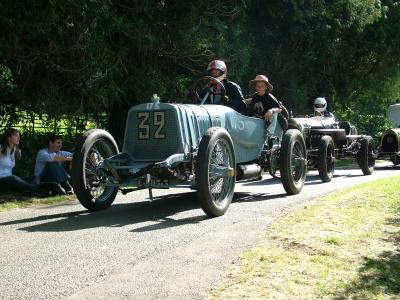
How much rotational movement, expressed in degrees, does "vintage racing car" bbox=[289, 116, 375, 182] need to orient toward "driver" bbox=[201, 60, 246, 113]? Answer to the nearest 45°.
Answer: approximately 45° to its left

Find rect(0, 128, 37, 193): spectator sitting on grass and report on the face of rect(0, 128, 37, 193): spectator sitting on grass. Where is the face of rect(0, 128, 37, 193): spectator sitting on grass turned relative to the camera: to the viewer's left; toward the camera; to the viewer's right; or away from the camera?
to the viewer's right

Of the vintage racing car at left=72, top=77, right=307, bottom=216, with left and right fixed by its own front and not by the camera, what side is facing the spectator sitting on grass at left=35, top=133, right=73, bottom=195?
right

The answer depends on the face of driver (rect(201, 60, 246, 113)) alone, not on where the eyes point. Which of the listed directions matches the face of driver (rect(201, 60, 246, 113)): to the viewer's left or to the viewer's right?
to the viewer's left

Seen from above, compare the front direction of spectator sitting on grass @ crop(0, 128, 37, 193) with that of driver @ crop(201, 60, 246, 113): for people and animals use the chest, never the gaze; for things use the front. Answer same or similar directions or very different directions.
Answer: very different directions

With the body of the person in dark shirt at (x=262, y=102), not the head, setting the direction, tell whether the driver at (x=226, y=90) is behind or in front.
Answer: in front

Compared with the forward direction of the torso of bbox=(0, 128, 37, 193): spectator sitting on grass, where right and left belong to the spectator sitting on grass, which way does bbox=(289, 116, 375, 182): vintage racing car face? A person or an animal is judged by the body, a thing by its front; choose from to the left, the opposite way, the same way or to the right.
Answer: the opposite way

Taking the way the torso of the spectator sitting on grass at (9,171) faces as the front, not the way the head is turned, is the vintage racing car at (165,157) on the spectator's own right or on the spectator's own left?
on the spectator's own left

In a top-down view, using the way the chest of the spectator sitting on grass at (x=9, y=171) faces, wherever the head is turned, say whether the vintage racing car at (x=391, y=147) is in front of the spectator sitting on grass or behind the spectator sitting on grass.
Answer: in front

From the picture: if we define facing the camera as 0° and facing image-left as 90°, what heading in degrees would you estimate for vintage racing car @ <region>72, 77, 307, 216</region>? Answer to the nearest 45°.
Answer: approximately 45°

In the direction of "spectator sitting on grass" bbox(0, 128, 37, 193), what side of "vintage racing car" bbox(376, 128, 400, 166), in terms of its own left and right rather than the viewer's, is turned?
front

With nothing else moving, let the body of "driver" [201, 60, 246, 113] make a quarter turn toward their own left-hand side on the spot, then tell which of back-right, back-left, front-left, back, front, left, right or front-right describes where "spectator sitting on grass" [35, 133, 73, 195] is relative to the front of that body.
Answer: back-right

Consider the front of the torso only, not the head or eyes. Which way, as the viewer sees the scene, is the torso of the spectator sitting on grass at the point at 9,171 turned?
to the viewer's right
